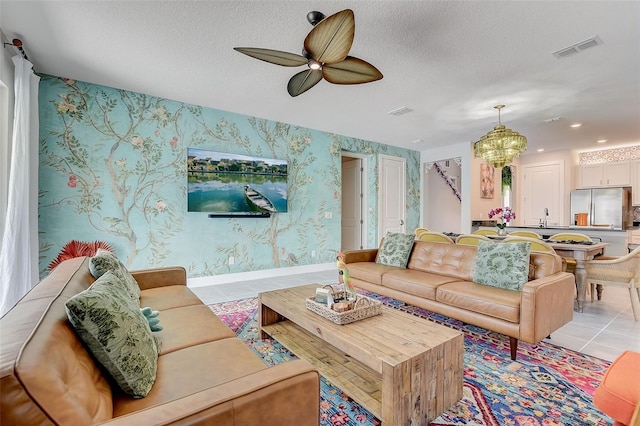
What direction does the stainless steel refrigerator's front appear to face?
toward the camera

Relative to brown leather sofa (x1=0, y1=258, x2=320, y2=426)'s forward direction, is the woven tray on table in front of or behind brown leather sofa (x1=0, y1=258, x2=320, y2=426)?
in front

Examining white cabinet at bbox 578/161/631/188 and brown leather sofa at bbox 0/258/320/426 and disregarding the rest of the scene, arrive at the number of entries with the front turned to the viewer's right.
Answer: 1

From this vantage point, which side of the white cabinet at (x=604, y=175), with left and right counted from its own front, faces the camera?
front

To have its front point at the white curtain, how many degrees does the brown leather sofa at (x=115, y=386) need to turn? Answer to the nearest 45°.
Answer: approximately 90° to its left

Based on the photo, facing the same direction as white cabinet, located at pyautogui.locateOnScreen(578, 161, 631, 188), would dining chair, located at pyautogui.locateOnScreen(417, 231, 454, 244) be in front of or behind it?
in front

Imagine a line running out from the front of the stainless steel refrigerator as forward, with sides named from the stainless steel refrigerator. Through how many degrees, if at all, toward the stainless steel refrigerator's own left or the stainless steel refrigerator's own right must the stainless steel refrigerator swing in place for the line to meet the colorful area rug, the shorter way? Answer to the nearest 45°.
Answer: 0° — it already faces it

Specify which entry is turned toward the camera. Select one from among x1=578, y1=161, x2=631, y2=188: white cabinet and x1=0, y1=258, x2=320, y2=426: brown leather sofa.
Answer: the white cabinet

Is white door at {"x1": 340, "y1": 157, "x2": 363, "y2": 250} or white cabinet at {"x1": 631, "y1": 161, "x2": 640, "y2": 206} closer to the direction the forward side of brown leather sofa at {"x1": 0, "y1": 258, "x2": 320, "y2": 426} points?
the white cabinet

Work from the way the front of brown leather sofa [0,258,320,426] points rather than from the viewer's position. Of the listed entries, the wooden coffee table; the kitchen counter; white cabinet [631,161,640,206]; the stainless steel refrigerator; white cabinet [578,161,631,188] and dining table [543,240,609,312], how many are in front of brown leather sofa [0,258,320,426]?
6

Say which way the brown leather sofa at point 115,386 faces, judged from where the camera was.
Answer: facing to the right of the viewer

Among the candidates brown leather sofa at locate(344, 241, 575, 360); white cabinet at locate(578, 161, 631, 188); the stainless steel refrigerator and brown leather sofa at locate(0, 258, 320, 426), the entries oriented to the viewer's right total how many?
1

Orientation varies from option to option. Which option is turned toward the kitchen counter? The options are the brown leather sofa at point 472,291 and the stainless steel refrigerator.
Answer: the stainless steel refrigerator

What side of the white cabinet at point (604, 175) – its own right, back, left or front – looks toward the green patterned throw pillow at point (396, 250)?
front

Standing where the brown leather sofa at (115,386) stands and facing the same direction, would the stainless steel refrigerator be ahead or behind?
ahead

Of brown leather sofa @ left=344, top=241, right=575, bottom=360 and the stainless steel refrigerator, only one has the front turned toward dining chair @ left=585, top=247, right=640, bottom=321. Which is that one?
the stainless steel refrigerator

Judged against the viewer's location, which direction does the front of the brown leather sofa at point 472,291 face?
facing the viewer and to the left of the viewer

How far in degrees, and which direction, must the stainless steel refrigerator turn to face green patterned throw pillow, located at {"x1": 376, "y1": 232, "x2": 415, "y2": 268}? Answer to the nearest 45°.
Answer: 0° — it already faces it

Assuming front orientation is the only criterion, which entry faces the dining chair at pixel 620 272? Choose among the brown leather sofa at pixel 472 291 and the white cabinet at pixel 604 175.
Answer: the white cabinet
